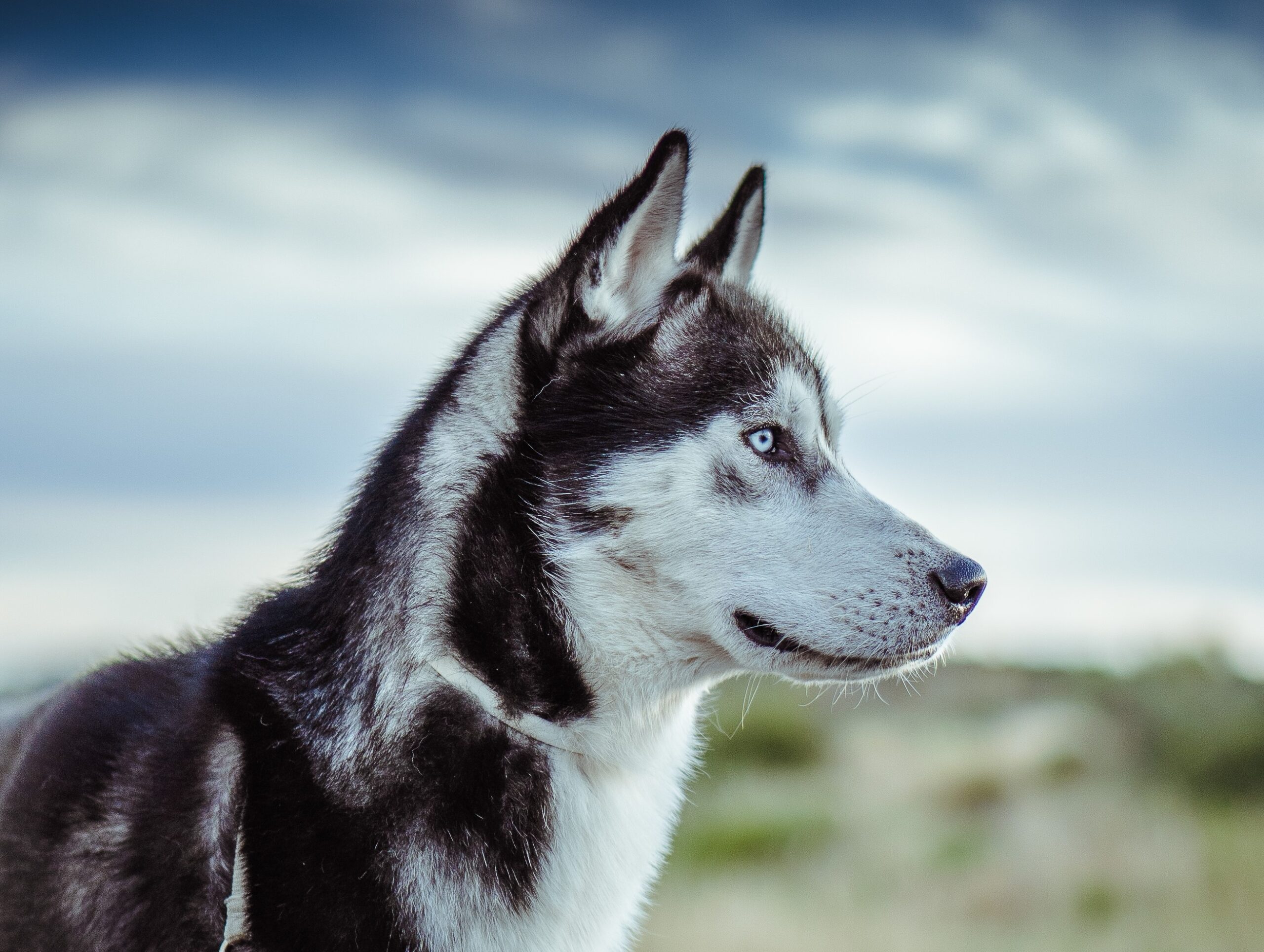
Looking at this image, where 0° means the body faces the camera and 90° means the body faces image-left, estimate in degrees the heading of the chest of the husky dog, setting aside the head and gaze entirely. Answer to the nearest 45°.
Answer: approximately 270°
